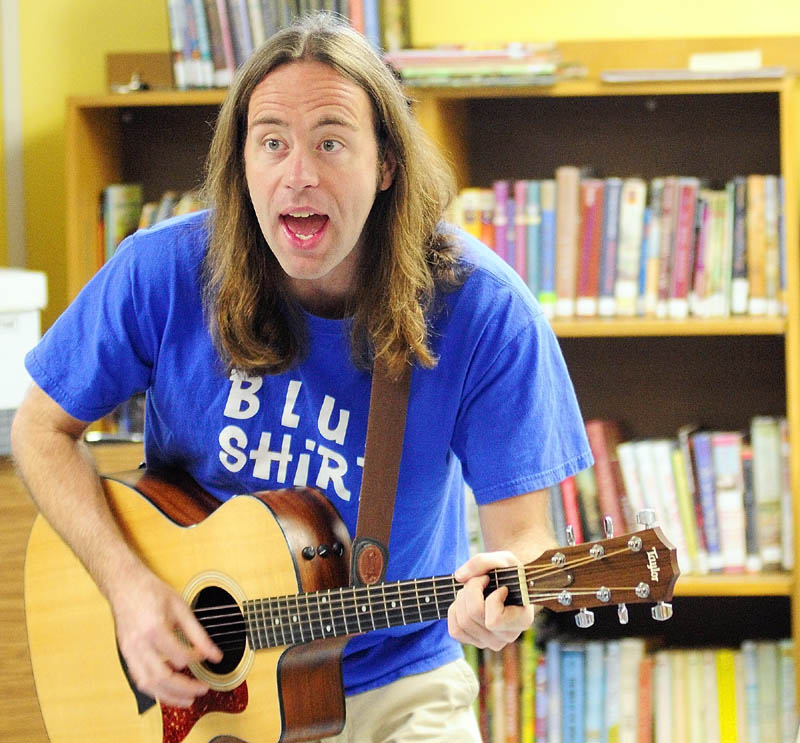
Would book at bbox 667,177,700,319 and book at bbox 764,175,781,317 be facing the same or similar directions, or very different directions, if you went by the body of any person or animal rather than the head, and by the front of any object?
same or similar directions

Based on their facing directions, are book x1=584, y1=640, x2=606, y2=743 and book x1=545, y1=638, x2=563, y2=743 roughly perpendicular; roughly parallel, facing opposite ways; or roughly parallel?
roughly parallel

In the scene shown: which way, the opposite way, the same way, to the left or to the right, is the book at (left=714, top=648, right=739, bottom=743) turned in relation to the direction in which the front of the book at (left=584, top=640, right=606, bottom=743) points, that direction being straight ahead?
the same way

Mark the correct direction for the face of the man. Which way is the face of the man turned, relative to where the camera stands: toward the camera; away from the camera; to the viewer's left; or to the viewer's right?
toward the camera

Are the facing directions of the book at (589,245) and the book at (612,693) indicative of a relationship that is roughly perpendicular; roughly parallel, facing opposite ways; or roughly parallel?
roughly parallel

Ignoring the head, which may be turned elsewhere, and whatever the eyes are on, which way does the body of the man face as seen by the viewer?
toward the camera

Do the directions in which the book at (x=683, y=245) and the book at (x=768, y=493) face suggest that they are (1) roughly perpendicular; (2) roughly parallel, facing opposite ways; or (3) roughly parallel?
roughly parallel
